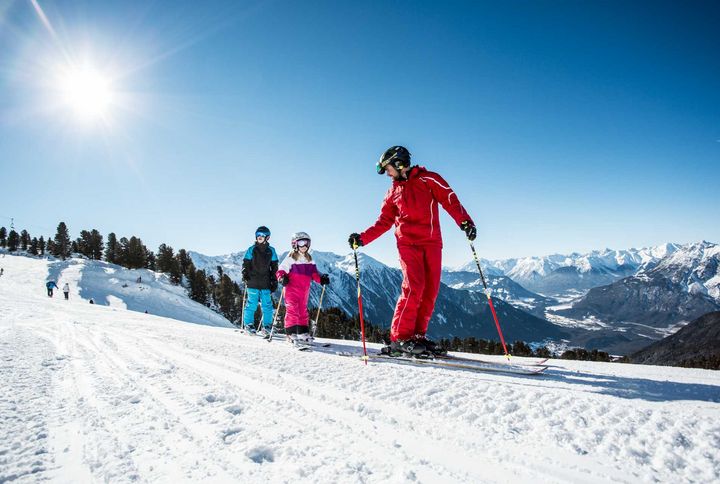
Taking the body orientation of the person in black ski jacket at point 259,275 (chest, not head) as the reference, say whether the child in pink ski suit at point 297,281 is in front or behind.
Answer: in front

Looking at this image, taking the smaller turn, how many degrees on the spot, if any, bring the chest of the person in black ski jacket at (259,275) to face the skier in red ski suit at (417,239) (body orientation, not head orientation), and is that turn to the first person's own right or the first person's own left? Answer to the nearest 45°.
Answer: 0° — they already face them

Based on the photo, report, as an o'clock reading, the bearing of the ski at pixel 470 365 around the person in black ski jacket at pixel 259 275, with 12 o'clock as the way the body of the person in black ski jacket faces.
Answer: The ski is roughly at 11 o'clock from the person in black ski jacket.

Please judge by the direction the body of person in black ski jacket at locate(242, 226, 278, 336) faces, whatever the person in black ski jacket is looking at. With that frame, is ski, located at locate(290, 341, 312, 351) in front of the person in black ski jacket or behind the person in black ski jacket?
in front

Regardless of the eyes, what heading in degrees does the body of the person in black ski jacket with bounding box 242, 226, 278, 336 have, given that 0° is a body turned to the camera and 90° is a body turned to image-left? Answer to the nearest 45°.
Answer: approximately 0°

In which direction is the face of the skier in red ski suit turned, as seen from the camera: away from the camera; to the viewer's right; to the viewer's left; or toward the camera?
to the viewer's left
